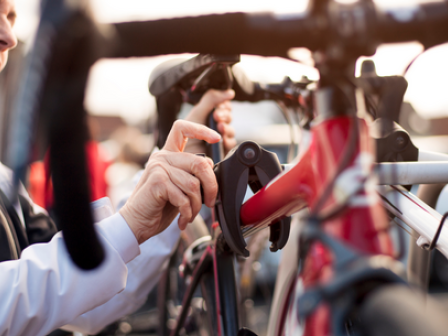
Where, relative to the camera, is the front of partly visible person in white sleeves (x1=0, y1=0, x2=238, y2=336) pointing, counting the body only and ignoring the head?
to the viewer's right
